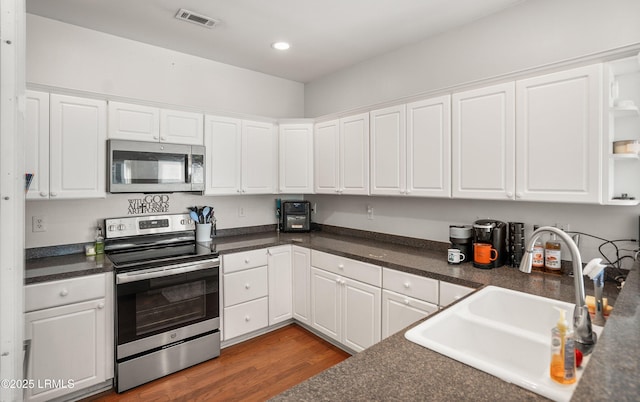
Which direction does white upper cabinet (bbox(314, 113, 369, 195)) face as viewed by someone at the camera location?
facing the viewer and to the left of the viewer

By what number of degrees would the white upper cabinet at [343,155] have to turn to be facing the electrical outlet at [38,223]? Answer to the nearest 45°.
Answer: approximately 45° to its right

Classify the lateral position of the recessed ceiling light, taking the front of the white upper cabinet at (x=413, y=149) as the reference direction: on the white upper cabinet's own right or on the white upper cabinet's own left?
on the white upper cabinet's own right

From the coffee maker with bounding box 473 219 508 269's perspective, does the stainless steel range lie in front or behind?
in front

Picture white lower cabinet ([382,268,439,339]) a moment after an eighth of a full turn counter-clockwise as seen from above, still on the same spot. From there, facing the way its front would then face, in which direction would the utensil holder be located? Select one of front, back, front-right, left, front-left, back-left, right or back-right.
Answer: right

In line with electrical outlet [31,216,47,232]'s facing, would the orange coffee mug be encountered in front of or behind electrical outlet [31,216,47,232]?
in front

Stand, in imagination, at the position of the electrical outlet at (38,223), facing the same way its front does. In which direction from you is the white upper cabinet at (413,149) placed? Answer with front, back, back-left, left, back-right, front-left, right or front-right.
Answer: front-left

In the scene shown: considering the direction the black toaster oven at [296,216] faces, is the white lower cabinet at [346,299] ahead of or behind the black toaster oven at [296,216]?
ahead

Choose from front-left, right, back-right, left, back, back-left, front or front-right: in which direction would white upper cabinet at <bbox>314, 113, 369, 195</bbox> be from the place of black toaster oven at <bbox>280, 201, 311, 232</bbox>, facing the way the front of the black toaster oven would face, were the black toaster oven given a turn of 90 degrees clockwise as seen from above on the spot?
back-left

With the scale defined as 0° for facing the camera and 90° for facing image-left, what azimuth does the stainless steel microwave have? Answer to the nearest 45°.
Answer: approximately 315°

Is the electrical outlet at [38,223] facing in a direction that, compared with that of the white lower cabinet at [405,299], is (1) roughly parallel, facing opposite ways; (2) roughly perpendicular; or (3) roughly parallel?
roughly perpendicular

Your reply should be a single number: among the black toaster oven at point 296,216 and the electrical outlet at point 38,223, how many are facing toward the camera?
2

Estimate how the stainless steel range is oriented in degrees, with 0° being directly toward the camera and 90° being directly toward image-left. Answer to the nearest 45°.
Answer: approximately 315°

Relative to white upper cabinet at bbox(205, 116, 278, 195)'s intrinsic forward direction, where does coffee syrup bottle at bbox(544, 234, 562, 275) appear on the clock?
The coffee syrup bottle is roughly at 12 o'clock from the white upper cabinet.

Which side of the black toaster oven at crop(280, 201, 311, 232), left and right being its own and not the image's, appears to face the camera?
front
